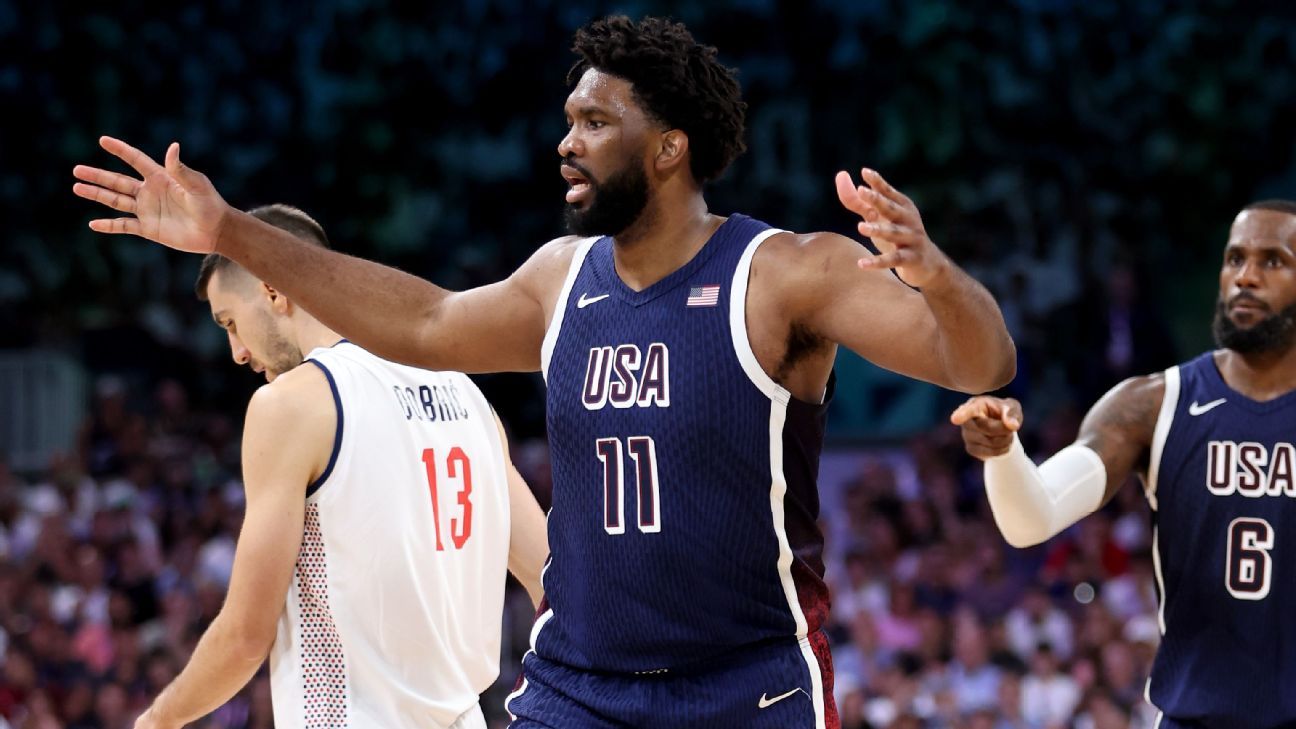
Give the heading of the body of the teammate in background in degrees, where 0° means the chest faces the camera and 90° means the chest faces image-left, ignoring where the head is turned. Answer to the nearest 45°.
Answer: approximately 0°

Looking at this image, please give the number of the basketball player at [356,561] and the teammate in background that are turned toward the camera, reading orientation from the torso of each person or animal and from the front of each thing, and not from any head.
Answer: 1

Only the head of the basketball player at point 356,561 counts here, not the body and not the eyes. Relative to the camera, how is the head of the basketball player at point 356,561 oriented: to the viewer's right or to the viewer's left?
to the viewer's left

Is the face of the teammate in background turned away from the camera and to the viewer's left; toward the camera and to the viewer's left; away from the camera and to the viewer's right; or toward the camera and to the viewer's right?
toward the camera and to the viewer's left

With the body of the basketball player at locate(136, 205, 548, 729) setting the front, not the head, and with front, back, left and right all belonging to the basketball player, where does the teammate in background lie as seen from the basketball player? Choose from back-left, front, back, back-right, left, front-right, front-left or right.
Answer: back-right

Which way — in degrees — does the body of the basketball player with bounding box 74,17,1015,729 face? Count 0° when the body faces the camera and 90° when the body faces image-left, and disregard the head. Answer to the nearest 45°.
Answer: approximately 45°

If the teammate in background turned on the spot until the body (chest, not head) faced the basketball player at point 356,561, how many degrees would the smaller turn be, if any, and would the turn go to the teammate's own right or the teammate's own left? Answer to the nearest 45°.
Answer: approximately 45° to the teammate's own right

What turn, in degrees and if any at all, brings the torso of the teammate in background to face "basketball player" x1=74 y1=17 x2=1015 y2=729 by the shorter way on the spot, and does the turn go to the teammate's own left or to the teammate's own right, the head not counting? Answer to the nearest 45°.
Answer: approximately 45° to the teammate's own right

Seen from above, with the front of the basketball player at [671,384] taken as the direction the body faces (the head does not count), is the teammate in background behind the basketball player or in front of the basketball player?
behind
